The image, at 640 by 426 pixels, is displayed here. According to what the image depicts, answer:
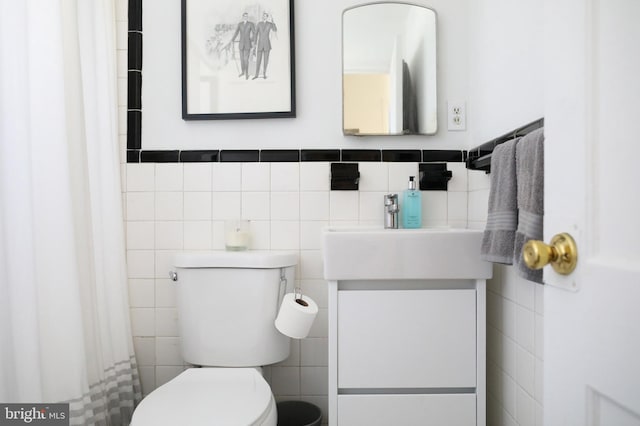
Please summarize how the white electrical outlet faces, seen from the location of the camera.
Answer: facing the viewer

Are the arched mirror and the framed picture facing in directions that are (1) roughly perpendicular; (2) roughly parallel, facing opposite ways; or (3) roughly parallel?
roughly parallel

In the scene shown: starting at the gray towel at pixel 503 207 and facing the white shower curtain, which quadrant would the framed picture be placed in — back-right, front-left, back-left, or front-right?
front-right

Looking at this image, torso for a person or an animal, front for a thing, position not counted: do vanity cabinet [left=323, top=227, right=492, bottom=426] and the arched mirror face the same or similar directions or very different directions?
same or similar directions

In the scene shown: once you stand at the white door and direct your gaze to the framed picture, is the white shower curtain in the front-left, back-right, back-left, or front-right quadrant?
front-left

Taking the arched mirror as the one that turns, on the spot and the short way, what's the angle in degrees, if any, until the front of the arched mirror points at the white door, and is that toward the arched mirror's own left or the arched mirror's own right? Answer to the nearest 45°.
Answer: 0° — it already faces it

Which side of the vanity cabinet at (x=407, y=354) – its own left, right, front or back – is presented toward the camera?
front

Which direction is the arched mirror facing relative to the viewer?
toward the camera
